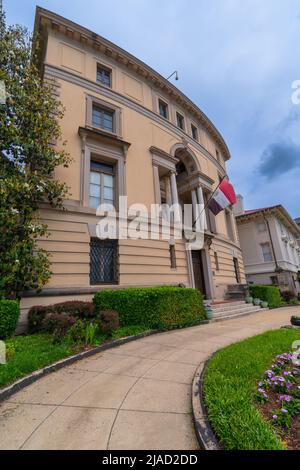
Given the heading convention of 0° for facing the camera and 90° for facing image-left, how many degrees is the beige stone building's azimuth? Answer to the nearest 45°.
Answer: approximately 315°

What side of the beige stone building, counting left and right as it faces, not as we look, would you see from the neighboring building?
left

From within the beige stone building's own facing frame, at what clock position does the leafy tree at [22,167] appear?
The leafy tree is roughly at 3 o'clock from the beige stone building.
